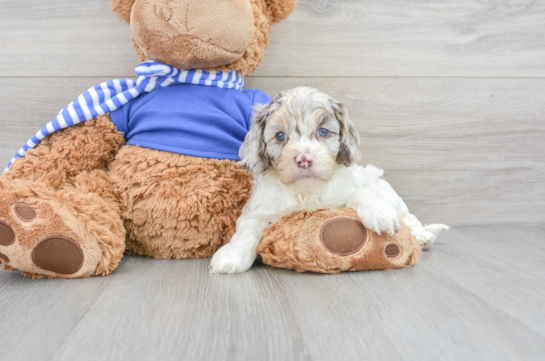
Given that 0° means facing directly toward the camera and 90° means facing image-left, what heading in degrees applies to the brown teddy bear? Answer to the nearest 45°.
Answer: approximately 0°
